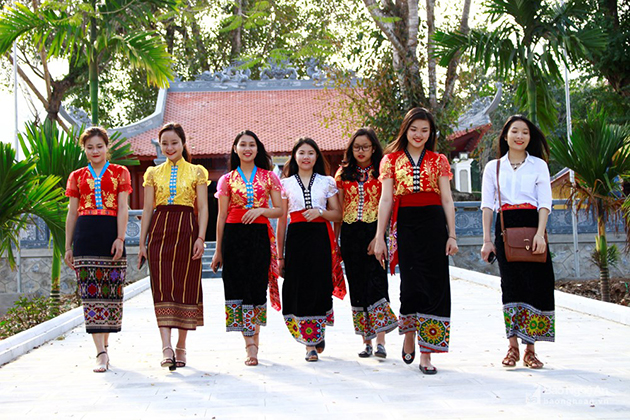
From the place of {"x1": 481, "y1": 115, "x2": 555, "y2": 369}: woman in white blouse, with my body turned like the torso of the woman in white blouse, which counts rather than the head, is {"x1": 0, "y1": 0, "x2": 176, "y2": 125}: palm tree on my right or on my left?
on my right

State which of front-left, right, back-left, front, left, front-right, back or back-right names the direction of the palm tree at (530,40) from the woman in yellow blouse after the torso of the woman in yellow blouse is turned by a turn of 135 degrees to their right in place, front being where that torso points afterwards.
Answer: right

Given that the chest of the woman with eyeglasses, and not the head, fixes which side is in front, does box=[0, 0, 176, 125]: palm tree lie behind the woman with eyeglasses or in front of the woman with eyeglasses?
behind

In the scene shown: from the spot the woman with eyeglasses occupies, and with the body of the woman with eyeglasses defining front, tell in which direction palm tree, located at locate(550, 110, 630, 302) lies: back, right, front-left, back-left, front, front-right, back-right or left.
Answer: back-left

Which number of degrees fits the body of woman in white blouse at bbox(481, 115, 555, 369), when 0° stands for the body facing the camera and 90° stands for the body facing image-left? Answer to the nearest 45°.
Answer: approximately 0°

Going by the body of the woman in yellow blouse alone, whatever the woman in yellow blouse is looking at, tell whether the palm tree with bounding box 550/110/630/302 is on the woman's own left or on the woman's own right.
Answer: on the woman's own left

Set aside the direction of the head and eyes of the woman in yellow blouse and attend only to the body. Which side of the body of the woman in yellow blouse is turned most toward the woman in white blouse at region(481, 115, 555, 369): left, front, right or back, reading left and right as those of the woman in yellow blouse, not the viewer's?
left
